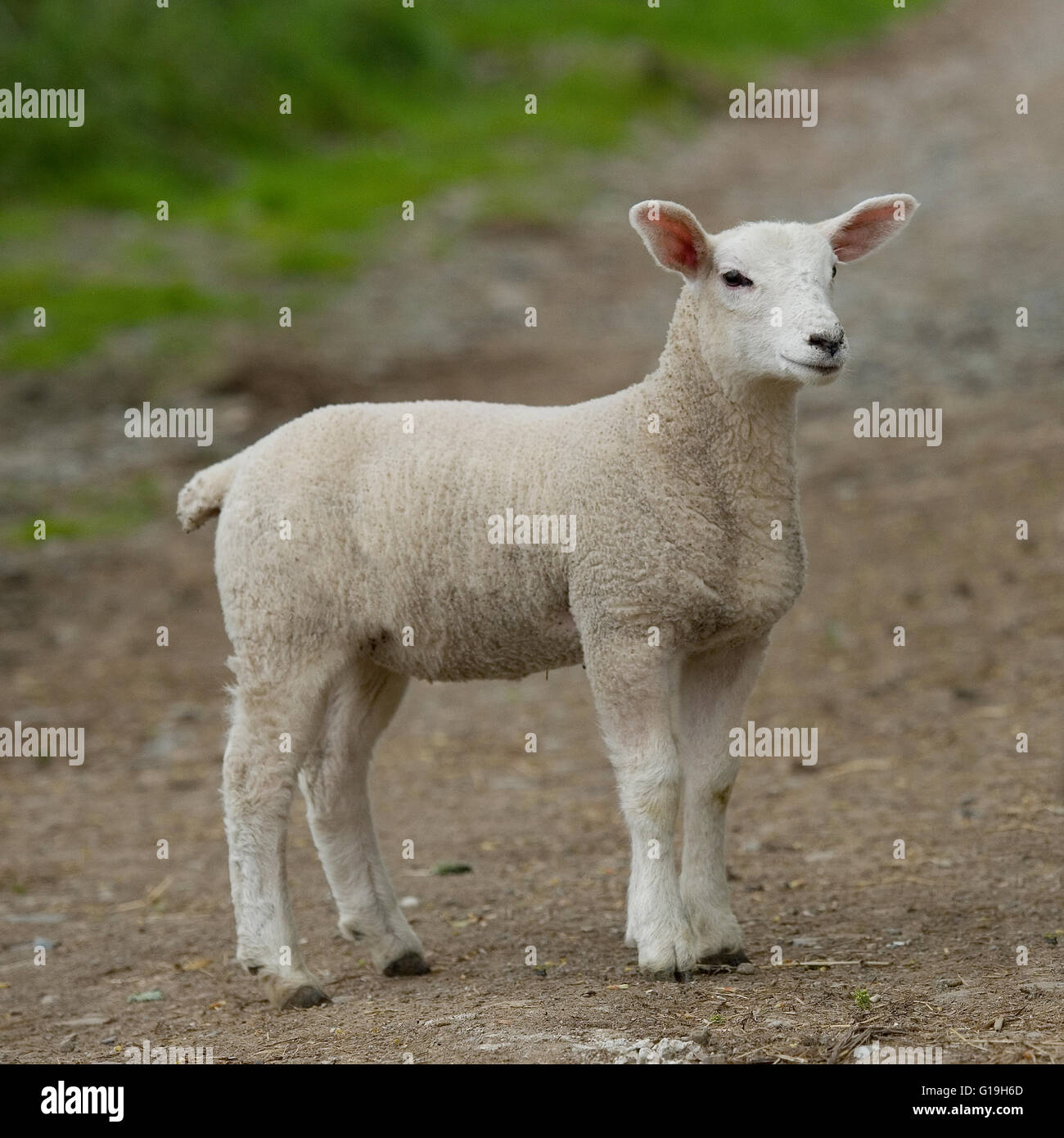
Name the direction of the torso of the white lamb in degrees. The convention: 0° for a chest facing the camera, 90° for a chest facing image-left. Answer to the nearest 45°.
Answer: approximately 270°
